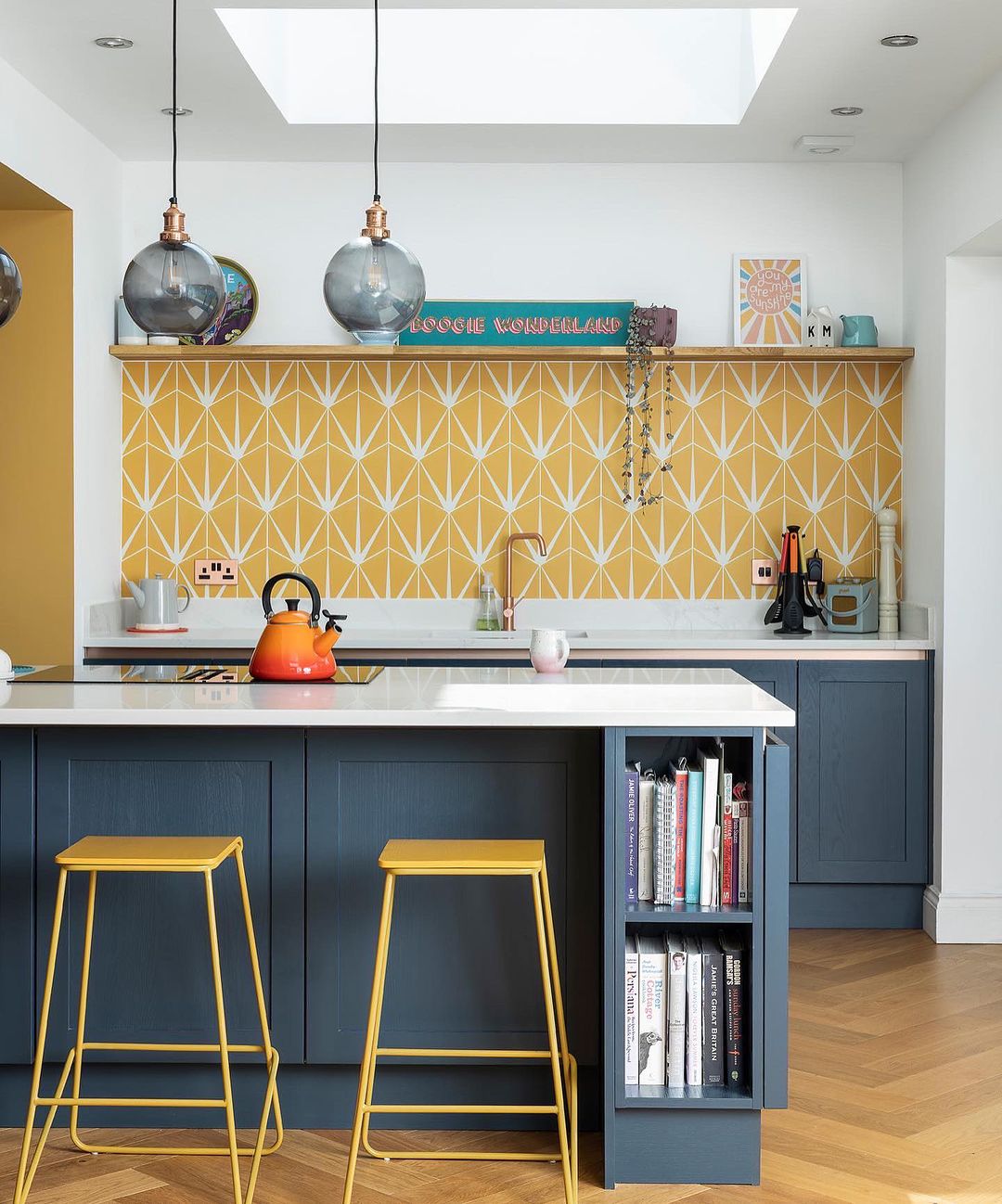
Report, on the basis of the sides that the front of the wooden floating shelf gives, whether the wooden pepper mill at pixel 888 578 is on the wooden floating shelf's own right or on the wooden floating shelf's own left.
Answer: on the wooden floating shelf's own left

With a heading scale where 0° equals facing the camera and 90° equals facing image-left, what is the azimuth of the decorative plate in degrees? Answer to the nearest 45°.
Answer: approximately 0°

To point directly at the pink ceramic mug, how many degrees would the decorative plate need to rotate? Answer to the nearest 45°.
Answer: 0° — it already faces it
